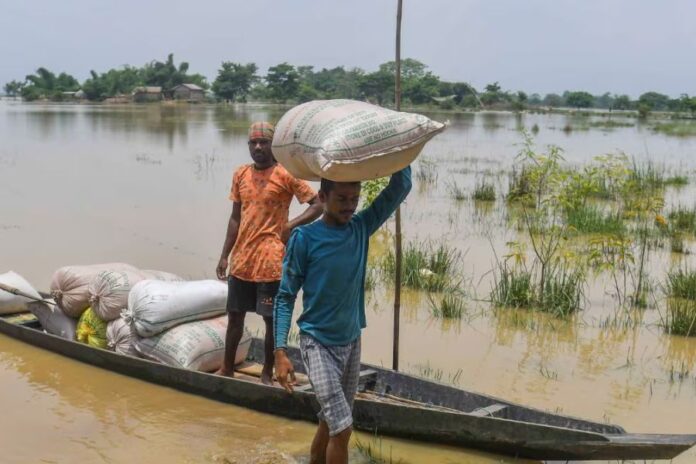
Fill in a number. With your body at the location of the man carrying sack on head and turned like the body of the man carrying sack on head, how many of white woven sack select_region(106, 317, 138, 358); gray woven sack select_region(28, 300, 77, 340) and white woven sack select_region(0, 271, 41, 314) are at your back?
3

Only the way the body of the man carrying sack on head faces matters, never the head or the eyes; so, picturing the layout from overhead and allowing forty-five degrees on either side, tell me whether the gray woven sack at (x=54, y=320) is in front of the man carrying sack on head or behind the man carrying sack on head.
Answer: behind

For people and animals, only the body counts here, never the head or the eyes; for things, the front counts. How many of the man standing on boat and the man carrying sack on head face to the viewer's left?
0

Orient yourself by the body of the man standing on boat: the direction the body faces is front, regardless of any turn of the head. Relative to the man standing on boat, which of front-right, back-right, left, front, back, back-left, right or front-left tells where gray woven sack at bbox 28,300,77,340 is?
back-right

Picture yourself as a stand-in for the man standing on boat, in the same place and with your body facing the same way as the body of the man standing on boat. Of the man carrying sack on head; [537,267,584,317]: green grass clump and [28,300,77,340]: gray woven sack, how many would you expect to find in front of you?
1

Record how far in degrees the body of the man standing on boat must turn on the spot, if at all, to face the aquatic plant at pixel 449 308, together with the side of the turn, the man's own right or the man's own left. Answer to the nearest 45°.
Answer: approximately 135° to the man's own left

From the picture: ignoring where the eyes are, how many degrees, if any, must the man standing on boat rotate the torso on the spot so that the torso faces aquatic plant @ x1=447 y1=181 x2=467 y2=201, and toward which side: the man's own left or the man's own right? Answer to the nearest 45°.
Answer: approximately 180°

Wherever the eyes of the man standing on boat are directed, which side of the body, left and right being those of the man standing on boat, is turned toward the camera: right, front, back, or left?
front

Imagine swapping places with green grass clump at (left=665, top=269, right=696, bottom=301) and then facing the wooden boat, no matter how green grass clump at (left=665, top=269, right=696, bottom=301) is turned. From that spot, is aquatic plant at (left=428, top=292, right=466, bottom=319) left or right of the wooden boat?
right

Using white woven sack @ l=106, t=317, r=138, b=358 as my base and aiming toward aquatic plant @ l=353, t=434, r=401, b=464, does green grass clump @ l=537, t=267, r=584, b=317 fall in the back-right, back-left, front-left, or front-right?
front-left

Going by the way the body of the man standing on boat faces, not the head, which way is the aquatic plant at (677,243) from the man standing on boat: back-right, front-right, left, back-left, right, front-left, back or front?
back-left

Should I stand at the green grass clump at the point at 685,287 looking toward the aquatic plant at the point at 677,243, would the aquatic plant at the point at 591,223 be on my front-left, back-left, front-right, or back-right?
front-left

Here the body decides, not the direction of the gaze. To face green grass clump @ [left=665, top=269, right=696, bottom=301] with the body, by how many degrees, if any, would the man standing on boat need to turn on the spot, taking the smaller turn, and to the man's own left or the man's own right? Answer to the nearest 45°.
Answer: approximately 135° to the man's own left
